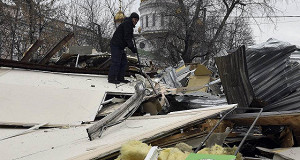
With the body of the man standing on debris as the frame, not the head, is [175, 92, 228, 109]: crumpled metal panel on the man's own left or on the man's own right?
on the man's own right

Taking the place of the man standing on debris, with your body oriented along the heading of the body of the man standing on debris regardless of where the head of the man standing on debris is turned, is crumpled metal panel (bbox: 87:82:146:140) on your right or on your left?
on your right

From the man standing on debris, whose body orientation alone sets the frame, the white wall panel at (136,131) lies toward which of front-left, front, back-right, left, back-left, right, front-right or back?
right

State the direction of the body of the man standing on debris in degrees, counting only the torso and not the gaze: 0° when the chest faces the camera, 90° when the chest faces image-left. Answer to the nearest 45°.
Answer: approximately 270°
